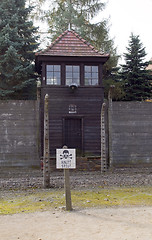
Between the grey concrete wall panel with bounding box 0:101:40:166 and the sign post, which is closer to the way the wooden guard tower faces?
the sign post

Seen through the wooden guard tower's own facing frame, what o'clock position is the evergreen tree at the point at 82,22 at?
The evergreen tree is roughly at 6 o'clock from the wooden guard tower.

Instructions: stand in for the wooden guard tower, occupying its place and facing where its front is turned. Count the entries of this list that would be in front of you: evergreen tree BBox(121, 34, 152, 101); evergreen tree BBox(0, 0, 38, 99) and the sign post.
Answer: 1

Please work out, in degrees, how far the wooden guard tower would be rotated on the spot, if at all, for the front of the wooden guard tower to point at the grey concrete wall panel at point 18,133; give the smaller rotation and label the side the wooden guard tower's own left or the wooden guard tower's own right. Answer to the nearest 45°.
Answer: approximately 45° to the wooden guard tower's own right

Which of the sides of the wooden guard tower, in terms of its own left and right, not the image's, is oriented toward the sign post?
front

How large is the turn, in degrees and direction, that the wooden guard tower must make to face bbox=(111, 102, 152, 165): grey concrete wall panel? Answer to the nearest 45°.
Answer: approximately 45° to its left

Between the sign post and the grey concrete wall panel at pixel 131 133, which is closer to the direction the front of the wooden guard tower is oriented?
the sign post

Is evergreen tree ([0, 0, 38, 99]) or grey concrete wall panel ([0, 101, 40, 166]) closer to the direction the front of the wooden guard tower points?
the grey concrete wall panel

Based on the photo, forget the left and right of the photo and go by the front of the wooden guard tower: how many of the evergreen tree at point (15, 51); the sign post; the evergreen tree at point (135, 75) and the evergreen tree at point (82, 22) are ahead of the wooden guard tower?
1

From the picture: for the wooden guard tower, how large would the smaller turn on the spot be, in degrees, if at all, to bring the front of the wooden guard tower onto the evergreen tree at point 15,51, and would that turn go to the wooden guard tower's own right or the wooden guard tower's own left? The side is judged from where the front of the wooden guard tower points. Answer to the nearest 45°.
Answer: approximately 135° to the wooden guard tower's own right

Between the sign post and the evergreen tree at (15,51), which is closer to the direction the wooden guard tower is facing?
the sign post

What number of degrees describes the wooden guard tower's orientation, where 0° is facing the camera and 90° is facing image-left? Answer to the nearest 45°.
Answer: approximately 0°

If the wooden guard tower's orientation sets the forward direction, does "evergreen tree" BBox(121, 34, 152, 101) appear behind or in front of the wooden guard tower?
behind
